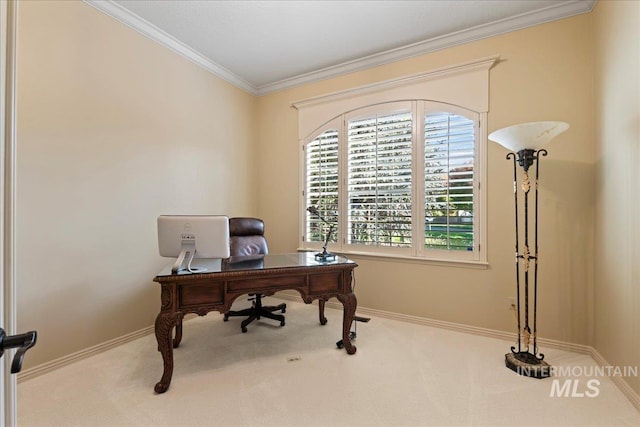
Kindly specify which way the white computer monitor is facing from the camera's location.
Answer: facing away from the viewer and to the right of the viewer

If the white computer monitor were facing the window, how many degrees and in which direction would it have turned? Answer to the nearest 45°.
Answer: approximately 45° to its right
